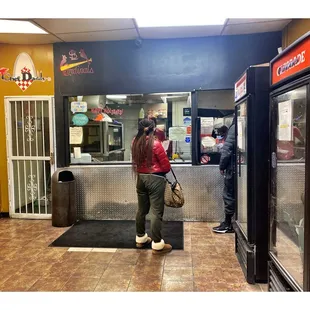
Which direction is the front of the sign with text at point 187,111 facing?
toward the camera

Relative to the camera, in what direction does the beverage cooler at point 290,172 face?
facing the viewer and to the left of the viewer

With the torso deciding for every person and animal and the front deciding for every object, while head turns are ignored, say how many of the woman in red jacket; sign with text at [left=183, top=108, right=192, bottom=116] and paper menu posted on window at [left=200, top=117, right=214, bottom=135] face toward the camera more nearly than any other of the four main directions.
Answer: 2

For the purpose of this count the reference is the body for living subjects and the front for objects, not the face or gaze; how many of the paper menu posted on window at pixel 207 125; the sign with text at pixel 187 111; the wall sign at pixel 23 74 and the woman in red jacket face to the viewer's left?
0

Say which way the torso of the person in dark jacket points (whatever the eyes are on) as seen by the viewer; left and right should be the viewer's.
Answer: facing to the left of the viewer

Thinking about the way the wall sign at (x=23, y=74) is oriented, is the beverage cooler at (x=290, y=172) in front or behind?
in front

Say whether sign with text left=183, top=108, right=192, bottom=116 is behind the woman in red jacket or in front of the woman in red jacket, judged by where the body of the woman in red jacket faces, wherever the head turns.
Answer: in front

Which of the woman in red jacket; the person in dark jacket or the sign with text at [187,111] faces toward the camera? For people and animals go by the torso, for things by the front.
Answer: the sign with text

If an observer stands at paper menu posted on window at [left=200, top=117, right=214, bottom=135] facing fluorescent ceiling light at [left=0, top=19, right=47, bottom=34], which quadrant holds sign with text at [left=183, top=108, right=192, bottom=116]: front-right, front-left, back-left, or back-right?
front-right

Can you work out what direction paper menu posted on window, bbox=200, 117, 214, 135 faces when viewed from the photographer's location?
facing the viewer

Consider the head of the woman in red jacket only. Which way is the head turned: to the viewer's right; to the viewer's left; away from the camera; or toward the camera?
away from the camera

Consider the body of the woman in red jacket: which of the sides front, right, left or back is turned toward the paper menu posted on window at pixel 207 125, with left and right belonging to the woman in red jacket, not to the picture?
front

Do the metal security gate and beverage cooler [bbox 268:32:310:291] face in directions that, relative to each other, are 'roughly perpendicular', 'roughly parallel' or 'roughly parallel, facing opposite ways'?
roughly perpendicular
